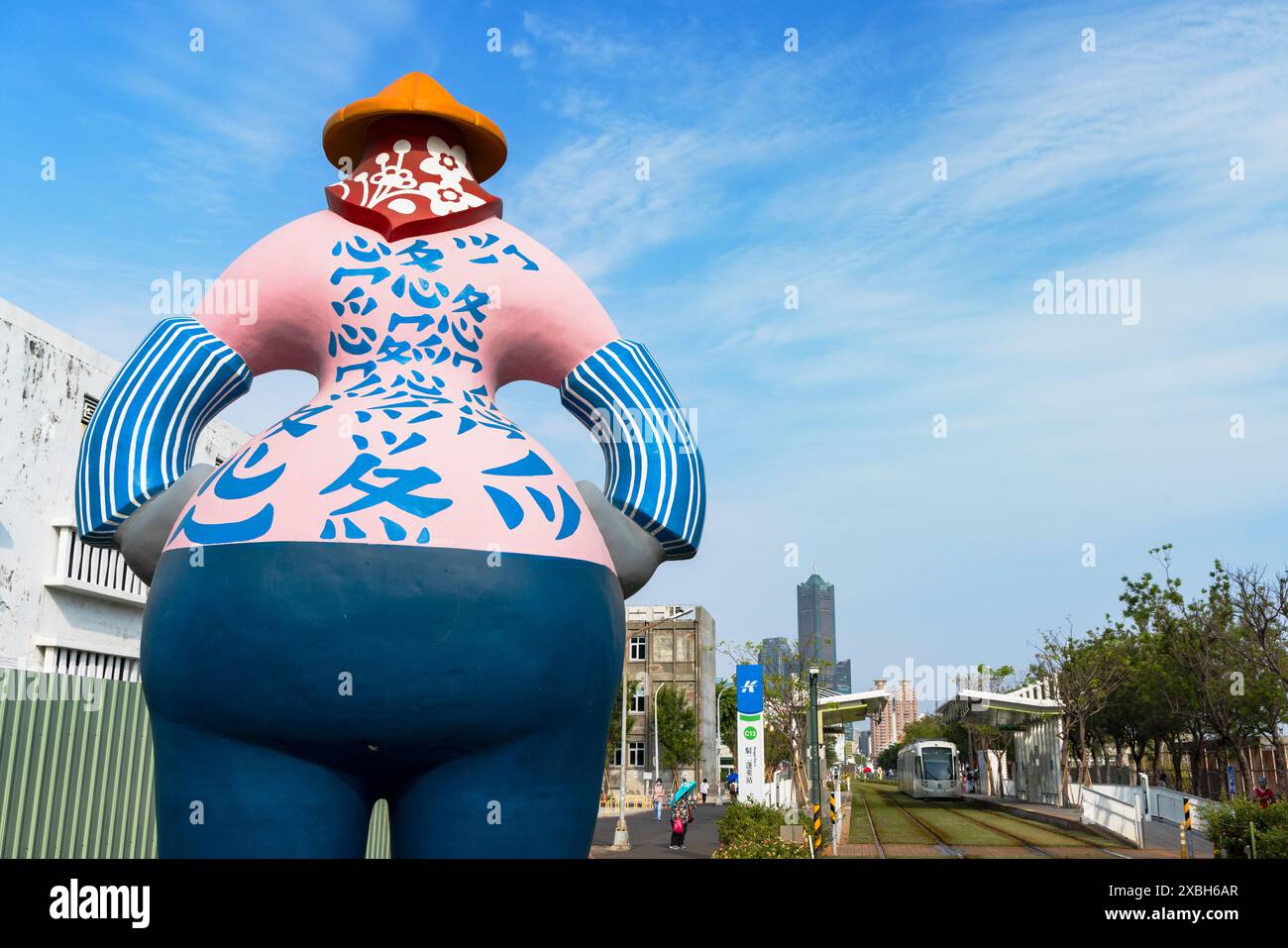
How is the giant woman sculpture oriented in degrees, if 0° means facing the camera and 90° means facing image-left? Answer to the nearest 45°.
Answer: approximately 180°
